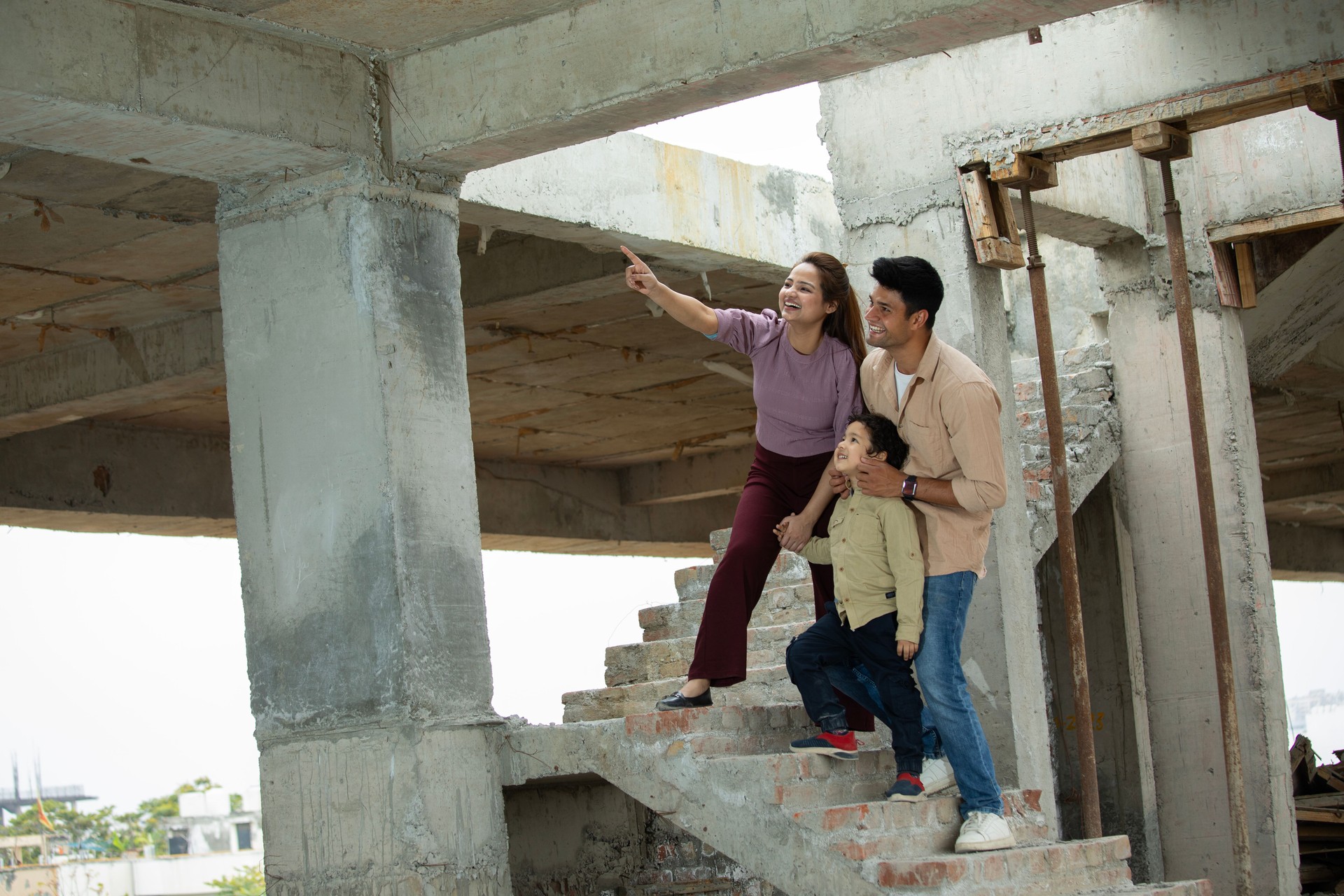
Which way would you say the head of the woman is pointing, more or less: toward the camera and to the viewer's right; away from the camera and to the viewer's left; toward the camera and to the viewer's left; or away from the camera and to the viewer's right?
toward the camera and to the viewer's left

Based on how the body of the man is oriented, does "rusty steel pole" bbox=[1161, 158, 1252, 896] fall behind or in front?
behind

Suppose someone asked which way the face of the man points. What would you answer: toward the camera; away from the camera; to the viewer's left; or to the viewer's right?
to the viewer's left

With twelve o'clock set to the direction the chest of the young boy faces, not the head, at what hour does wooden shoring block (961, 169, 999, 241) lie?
The wooden shoring block is roughly at 5 o'clock from the young boy.

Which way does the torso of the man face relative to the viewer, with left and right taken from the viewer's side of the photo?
facing the viewer and to the left of the viewer

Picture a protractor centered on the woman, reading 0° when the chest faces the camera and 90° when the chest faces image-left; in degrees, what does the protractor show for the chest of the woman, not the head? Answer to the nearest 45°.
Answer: approximately 45°

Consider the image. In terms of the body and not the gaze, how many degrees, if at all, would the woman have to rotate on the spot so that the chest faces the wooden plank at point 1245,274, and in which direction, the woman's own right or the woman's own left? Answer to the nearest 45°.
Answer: approximately 180°
